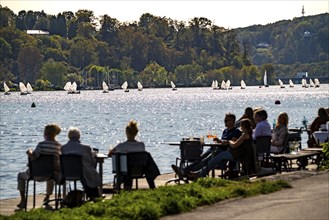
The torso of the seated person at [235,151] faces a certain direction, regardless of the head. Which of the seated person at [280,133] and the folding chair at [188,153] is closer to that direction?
the folding chair

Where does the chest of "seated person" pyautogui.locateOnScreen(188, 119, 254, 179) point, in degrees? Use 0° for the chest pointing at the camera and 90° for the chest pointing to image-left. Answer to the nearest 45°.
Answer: approximately 90°

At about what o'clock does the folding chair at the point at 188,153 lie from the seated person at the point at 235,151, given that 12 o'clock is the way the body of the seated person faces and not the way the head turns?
The folding chair is roughly at 12 o'clock from the seated person.

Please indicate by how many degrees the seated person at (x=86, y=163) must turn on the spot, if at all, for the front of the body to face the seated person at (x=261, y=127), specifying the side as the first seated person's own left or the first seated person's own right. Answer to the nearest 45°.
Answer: approximately 45° to the first seated person's own right

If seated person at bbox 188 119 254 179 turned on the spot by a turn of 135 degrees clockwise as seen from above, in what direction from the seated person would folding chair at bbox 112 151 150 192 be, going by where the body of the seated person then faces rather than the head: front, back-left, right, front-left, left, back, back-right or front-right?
back

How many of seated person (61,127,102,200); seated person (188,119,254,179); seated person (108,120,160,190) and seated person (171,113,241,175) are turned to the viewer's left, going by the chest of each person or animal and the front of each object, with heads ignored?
2

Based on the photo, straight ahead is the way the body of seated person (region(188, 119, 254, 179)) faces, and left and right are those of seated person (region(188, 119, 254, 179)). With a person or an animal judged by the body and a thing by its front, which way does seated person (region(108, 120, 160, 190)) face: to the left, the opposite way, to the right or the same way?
to the right

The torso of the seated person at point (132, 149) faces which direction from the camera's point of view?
away from the camera

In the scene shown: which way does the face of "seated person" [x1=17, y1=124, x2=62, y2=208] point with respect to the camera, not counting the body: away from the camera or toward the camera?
away from the camera

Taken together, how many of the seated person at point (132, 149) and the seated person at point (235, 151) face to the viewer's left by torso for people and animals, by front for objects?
1

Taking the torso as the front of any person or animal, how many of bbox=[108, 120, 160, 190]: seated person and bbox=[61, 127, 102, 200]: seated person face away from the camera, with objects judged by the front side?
2

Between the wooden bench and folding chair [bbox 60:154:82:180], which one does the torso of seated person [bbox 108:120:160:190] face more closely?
the wooden bench

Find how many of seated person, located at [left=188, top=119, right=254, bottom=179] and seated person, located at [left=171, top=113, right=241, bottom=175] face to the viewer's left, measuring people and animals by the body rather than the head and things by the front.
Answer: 2

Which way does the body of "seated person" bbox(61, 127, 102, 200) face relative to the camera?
away from the camera

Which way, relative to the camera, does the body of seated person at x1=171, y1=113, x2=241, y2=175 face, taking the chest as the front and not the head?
to the viewer's left

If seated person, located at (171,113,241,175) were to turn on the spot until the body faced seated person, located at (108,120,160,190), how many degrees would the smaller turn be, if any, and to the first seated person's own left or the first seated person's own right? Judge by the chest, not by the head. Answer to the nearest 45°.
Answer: approximately 45° to the first seated person's own left
